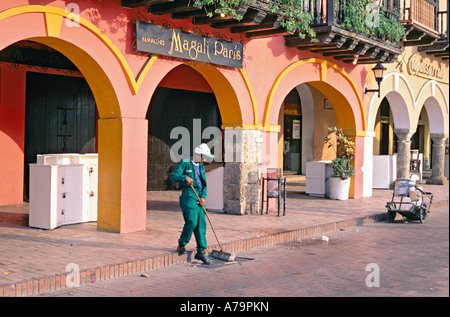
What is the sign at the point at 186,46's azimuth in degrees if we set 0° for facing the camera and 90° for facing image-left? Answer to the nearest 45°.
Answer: approximately 315°

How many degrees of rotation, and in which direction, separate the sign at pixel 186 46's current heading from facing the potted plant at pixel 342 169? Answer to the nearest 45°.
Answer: approximately 90° to its left

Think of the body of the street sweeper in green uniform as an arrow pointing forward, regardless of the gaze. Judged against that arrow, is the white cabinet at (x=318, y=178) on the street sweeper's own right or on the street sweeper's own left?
on the street sweeper's own left

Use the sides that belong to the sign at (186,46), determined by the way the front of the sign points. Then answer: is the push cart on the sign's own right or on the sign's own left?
on the sign's own left

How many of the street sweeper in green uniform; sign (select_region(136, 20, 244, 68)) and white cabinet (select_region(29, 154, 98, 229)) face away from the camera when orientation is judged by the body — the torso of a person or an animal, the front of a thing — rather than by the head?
0

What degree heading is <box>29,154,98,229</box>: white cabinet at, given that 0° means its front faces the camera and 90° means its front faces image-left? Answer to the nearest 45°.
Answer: approximately 315°

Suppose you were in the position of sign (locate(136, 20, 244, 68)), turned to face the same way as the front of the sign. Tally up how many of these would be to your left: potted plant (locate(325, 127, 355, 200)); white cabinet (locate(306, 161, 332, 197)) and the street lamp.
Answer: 3

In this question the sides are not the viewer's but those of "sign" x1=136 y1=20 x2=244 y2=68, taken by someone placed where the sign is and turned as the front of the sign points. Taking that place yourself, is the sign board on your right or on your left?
on your left
